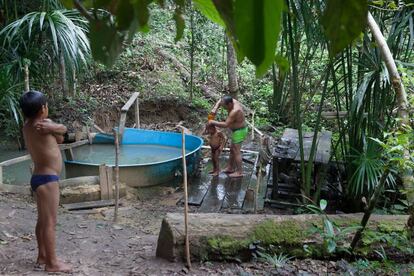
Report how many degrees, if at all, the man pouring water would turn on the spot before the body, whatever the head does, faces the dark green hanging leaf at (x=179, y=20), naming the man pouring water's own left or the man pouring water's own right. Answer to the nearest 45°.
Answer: approximately 90° to the man pouring water's own left

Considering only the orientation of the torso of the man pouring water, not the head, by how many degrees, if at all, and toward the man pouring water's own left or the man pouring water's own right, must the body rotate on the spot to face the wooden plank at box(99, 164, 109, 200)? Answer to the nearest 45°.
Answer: approximately 45° to the man pouring water's own left

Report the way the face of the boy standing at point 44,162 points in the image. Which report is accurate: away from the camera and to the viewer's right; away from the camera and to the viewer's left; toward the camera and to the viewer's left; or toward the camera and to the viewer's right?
away from the camera and to the viewer's right

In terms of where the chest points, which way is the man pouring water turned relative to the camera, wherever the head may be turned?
to the viewer's left

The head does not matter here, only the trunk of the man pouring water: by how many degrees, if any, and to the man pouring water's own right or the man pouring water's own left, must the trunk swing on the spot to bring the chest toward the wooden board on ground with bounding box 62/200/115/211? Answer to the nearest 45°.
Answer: approximately 45° to the man pouring water's own left
